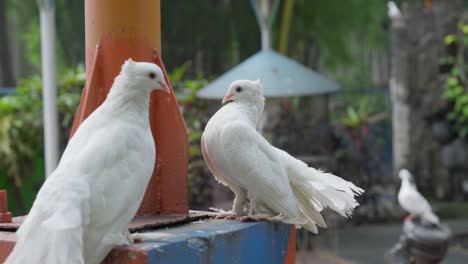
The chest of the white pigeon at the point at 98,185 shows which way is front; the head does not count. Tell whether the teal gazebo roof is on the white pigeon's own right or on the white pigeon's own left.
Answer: on the white pigeon's own left

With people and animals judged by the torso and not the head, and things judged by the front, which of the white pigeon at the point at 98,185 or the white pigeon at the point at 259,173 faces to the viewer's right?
the white pigeon at the point at 98,185

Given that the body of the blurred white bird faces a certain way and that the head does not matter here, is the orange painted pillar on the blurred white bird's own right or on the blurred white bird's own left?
on the blurred white bird's own left

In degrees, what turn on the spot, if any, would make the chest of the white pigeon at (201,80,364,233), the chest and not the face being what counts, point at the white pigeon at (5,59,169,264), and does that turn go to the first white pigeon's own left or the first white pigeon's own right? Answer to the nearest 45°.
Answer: approximately 45° to the first white pigeon's own left

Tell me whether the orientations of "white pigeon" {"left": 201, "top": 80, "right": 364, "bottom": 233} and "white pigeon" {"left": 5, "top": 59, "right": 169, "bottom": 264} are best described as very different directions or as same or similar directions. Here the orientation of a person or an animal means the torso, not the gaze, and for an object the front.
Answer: very different directions

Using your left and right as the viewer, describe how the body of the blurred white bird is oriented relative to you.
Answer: facing to the left of the viewer

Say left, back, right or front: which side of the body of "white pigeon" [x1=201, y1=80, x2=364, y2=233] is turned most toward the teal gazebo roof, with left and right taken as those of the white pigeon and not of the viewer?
right

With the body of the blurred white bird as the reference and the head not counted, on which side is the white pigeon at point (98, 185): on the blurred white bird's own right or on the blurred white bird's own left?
on the blurred white bird's own left

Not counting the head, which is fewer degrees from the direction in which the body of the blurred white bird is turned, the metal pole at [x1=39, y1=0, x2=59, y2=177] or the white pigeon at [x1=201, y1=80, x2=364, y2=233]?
the metal pole

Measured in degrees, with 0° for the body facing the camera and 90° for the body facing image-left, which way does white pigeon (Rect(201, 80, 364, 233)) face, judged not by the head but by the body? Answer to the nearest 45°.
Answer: approximately 90°

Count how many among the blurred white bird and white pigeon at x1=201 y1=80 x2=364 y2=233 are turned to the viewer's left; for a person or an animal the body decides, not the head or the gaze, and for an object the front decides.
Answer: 2

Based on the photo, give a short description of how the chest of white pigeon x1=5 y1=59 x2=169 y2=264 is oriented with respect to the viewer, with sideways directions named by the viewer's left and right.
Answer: facing to the right of the viewer
